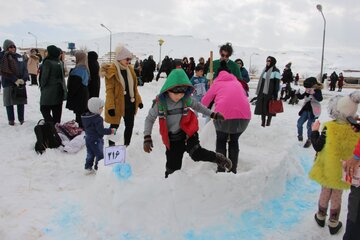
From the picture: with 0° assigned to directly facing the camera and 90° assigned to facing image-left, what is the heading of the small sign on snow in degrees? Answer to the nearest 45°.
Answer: approximately 0°

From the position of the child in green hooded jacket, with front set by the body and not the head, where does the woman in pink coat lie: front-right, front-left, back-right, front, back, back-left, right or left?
back-left

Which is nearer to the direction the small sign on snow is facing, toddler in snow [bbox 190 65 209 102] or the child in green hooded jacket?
the child in green hooded jacket

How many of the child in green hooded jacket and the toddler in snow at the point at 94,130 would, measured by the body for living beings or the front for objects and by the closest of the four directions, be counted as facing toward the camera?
1

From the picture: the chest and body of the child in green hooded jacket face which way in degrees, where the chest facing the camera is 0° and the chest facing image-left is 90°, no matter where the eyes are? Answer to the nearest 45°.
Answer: approximately 0°

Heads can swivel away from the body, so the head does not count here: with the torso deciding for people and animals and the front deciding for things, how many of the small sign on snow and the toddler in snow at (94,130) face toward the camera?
1

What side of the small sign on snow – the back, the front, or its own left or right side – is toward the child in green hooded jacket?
left

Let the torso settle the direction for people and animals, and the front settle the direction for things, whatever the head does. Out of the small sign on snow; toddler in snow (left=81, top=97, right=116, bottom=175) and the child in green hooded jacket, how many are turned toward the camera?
2

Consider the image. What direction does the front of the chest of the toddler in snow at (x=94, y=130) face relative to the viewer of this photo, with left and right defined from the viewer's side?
facing away from the viewer and to the right of the viewer

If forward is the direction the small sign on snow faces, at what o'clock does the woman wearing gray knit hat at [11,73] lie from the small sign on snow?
The woman wearing gray knit hat is roughly at 5 o'clock from the small sign on snow.

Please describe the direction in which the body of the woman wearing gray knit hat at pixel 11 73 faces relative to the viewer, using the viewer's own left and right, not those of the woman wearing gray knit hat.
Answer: facing the viewer and to the right of the viewer
